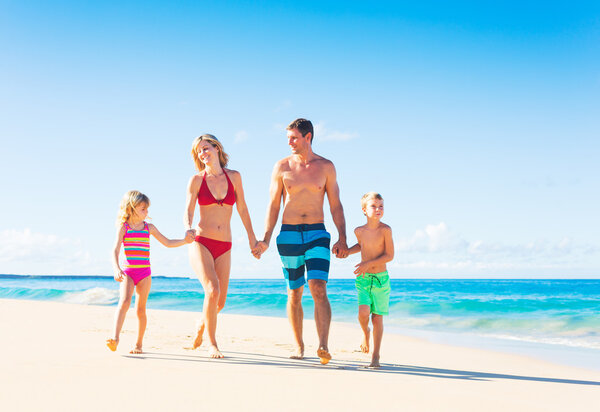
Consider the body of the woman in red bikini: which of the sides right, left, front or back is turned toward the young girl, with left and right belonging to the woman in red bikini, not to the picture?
right

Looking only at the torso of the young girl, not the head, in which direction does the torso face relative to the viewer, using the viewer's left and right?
facing the viewer

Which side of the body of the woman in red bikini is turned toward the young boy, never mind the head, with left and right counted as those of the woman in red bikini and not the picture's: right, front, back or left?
left

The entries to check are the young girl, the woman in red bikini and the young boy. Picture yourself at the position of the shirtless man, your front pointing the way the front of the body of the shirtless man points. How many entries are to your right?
2

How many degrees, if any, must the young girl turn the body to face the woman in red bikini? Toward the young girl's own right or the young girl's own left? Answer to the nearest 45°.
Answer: approximately 90° to the young girl's own left

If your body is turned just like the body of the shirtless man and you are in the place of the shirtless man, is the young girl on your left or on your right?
on your right

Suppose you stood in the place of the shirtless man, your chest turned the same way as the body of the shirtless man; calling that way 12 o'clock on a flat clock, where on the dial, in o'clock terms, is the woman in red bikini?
The woman in red bikini is roughly at 3 o'clock from the shirtless man.

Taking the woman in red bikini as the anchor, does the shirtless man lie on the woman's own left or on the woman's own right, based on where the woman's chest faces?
on the woman's own left

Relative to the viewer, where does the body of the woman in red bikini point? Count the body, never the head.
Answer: toward the camera

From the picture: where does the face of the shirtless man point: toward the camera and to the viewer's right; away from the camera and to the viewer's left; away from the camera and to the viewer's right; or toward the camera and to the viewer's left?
toward the camera and to the viewer's left

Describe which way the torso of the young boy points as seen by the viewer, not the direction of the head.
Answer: toward the camera
